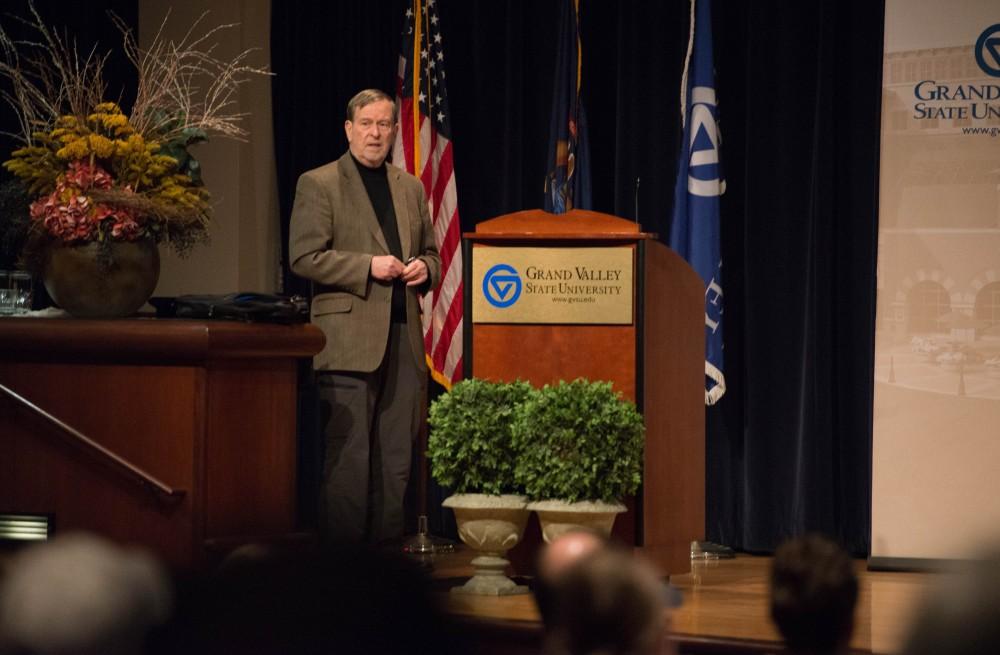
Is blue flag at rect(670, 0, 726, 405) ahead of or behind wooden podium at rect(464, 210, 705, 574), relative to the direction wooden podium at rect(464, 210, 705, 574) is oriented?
behind

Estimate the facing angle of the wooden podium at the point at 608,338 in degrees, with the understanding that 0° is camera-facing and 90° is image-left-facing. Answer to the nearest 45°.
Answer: approximately 45°

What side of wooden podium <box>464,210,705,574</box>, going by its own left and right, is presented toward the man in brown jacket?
right

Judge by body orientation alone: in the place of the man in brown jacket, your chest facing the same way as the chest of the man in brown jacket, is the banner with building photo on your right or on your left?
on your left

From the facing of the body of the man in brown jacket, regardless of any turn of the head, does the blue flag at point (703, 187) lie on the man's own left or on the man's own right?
on the man's own left

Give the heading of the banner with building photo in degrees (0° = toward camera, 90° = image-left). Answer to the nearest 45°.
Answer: approximately 0°

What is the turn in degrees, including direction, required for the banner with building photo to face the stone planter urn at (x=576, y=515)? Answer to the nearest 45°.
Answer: approximately 45° to its right
